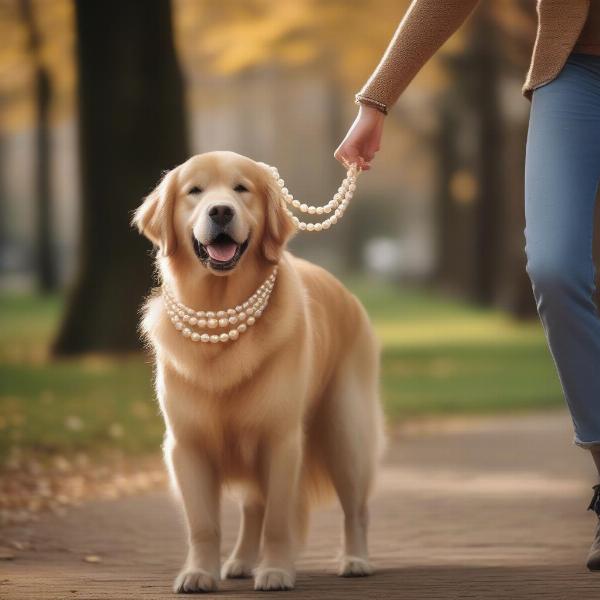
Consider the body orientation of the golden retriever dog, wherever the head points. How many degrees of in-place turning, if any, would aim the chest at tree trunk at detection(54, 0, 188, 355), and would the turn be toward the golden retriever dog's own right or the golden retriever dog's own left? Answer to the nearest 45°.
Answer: approximately 135° to the golden retriever dog's own right

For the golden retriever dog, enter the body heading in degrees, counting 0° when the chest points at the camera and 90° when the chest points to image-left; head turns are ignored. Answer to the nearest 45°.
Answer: approximately 45°
